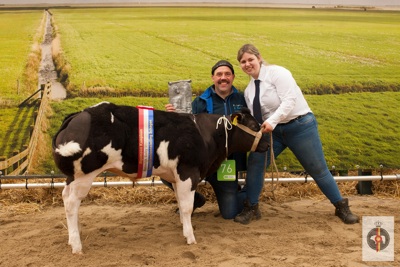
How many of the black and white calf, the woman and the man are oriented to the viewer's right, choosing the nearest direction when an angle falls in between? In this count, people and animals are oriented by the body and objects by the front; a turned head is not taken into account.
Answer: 1

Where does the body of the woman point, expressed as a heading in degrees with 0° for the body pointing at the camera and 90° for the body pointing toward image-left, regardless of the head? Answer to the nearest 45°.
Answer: approximately 45°

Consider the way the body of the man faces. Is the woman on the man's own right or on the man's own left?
on the man's own left

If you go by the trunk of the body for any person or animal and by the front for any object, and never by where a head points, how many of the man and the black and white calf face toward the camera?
1

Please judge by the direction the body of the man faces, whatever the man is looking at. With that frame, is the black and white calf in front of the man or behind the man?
in front

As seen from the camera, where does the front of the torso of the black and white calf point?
to the viewer's right

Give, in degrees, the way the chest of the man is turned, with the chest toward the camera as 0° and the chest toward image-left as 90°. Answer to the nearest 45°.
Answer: approximately 0°

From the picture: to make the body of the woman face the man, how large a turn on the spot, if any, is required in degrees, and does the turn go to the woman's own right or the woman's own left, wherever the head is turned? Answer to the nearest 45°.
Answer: approximately 45° to the woman's own right
